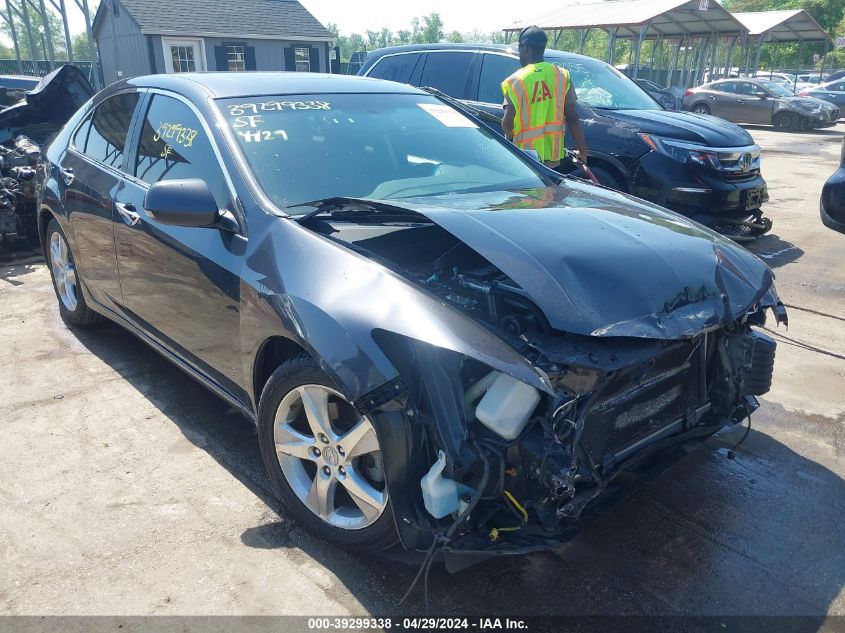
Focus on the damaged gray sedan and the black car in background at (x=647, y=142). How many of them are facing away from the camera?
0

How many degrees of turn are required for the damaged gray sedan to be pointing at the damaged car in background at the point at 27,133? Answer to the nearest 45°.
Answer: approximately 180°

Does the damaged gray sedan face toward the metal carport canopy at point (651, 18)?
no

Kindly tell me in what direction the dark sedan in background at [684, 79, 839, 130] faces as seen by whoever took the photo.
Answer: facing the viewer and to the right of the viewer

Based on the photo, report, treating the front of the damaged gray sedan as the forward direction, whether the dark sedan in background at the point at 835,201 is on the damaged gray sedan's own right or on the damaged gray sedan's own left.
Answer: on the damaged gray sedan's own left

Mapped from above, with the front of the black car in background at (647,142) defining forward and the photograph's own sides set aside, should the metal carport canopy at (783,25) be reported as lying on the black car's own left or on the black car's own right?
on the black car's own left

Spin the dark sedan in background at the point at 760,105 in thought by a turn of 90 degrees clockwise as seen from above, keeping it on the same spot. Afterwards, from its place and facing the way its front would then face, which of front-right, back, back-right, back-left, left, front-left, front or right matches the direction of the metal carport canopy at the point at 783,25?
back-right

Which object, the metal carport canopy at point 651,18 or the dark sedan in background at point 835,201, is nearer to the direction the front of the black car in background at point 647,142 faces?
the dark sedan in background

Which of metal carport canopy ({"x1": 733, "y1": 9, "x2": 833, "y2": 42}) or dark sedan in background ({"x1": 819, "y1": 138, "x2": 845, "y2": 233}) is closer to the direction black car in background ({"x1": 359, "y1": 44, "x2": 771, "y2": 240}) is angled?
the dark sedan in background

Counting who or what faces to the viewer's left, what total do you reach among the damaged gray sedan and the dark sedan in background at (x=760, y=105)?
0

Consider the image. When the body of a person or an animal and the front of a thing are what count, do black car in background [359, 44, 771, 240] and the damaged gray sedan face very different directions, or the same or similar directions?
same or similar directions

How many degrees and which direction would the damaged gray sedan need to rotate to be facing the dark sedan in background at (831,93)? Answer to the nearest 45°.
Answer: approximately 90° to its left

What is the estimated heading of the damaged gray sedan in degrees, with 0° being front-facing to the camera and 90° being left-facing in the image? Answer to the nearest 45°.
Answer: approximately 315°

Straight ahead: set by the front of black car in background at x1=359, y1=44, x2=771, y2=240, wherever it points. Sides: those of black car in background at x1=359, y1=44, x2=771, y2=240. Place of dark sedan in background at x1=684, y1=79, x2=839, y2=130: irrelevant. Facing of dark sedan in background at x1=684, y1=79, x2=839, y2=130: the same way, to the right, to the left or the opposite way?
the same way

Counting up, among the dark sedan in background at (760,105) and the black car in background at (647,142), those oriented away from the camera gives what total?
0

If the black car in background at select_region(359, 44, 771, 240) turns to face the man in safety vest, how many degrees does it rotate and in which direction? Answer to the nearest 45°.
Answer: approximately 90° to its right

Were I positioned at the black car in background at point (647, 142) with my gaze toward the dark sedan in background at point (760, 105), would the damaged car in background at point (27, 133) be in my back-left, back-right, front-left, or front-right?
back-left
